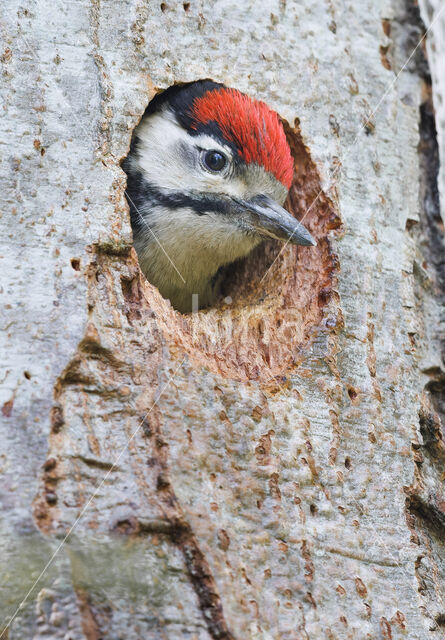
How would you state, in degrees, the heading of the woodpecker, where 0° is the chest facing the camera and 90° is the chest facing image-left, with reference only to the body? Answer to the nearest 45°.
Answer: approximately 315°
